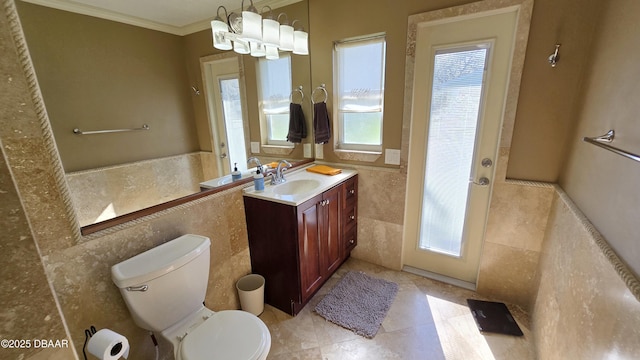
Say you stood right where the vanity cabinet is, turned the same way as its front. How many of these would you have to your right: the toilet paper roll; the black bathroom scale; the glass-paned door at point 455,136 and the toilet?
2

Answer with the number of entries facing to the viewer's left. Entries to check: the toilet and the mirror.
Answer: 0

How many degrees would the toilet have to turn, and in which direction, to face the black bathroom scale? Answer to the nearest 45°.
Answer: approximately 45° to its left

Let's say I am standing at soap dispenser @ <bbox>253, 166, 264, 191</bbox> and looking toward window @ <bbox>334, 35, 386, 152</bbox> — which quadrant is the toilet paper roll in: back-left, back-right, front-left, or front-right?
back-right

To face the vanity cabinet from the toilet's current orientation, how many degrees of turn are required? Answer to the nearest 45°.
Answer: approximately 45° to its left

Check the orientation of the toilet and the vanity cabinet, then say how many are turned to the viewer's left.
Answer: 0

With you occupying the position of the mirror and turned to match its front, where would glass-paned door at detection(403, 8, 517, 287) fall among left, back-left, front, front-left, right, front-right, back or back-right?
front-left

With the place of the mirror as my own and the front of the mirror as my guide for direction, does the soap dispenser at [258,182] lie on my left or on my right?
on my left

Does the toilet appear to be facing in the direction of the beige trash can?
no

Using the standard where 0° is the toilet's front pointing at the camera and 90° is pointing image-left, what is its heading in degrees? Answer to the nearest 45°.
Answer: approximately 315°

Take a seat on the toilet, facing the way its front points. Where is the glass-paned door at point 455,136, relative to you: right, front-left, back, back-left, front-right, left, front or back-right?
front-left

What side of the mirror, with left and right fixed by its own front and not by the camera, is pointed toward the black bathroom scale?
front

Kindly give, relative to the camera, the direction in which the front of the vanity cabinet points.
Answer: facing the viewer and to the right of the viewer

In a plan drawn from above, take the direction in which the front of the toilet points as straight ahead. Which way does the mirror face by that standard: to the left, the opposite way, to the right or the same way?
the same way

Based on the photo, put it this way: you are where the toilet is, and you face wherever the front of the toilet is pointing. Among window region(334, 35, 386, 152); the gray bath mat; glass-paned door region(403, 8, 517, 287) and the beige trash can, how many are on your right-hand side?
0

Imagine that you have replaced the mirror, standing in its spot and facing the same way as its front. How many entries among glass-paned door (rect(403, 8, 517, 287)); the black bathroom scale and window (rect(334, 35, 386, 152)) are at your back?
0

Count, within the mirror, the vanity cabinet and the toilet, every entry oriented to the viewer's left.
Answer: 0
